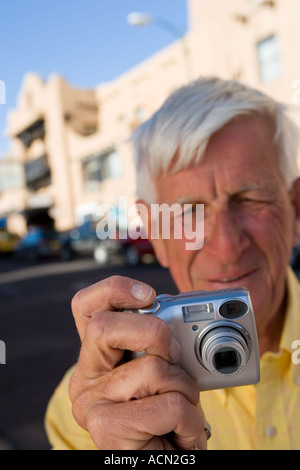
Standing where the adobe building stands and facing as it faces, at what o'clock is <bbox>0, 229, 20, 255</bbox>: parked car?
The parked car is roughly at 2 o'clock from the adobe building.

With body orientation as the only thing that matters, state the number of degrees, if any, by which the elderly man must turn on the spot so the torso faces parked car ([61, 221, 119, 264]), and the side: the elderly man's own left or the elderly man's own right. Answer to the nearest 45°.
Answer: approximately 180°

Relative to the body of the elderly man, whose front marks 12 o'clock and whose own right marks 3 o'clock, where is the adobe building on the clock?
The adobe building is roughly at 6 o'clock from the elderly man.

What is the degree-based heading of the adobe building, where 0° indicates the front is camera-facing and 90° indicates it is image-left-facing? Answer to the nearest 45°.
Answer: approximately 45°

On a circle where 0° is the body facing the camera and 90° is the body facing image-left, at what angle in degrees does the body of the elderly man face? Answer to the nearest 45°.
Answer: approximately 0°

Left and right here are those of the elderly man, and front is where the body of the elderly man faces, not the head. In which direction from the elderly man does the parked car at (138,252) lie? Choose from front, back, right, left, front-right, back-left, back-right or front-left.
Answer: back

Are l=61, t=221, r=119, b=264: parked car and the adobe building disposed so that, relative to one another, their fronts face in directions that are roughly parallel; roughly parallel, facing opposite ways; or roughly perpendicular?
roughly perpendicular
